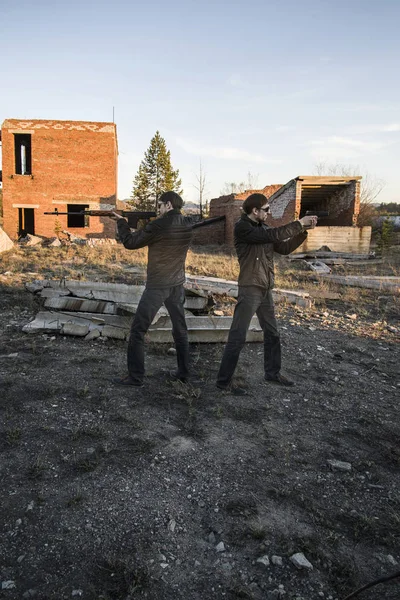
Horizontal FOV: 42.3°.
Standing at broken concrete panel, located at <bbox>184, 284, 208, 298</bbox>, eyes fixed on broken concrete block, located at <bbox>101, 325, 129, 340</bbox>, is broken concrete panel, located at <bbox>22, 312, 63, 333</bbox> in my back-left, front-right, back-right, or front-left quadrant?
front-right

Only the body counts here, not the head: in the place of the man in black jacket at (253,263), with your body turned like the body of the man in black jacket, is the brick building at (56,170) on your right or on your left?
on your left

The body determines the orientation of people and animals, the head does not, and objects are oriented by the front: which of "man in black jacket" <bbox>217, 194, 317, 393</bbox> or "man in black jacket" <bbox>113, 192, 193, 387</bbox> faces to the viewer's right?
"man in black jacket" <bbox>217, 194, 317, 393</bbox>

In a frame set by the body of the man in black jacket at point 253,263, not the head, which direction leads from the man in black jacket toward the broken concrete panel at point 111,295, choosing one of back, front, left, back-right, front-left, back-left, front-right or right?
back-left

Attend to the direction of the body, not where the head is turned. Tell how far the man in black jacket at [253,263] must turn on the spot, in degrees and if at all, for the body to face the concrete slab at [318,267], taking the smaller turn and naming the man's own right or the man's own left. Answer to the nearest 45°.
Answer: approximately 90° to the man's own left

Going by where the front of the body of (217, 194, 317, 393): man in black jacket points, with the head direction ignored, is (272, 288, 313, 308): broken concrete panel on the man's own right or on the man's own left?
on the man's own left

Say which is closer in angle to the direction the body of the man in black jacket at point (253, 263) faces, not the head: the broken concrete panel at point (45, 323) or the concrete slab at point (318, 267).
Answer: the concrete slab

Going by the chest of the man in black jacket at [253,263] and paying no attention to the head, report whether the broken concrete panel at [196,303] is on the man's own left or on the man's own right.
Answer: on the man's own left

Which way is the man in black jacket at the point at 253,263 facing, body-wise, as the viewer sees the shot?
to the viewer's right

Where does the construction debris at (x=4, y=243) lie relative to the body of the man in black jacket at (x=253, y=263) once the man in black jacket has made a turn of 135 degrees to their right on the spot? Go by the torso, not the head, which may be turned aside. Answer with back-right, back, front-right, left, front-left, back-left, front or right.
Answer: right

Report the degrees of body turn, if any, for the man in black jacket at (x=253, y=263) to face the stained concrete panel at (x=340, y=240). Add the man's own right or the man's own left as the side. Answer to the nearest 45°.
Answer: approximately 90° to the man's own left
